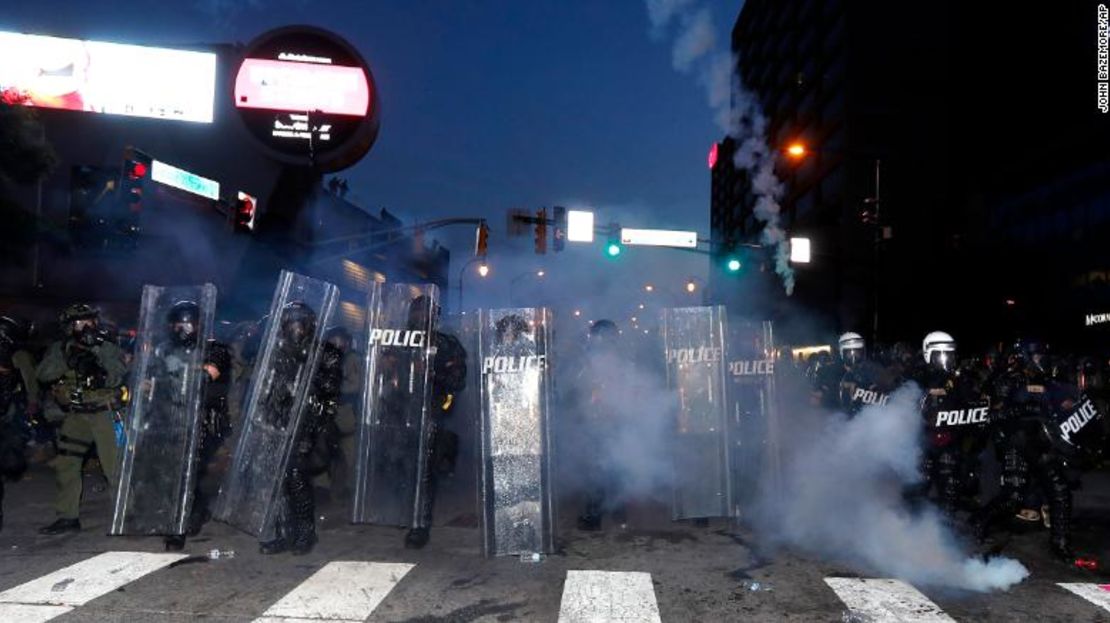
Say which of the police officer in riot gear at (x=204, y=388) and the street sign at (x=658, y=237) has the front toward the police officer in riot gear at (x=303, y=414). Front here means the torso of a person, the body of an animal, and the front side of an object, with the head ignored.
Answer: the street sign

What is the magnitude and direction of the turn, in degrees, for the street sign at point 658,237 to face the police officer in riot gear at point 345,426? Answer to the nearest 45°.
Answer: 0° — it already faces them

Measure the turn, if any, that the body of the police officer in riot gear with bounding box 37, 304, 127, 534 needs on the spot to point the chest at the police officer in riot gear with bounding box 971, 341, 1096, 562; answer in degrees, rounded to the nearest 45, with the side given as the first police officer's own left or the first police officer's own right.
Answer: approximately 45° to the first police officer's own left

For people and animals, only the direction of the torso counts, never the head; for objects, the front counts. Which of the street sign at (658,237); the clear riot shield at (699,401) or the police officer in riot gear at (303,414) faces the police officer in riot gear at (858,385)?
the street sign

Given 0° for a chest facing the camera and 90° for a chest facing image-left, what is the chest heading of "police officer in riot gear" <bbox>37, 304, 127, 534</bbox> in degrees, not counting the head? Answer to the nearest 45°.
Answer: approximately 0°

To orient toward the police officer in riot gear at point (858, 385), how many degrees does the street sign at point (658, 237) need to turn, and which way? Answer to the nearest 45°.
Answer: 0° — it already faces them
